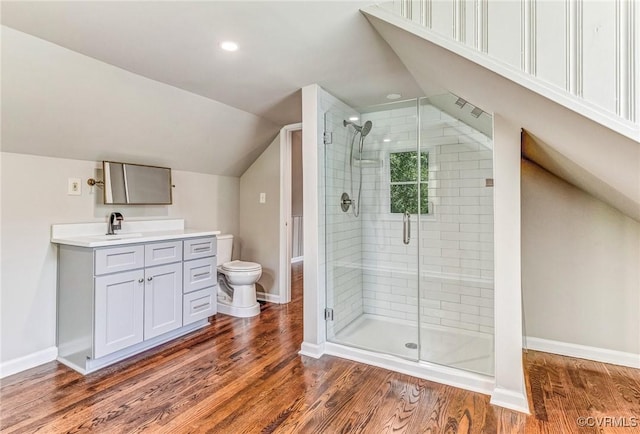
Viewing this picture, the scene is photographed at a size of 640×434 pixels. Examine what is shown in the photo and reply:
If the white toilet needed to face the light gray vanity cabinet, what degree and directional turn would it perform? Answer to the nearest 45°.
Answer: approximately 90° to its right

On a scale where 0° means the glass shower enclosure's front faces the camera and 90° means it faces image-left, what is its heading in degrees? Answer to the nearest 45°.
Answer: approximately 45°

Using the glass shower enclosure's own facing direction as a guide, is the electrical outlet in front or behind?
in front

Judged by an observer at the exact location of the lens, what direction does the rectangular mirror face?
facing the viewer and to the right of the viewer

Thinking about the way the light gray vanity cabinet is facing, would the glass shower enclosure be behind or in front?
in front
